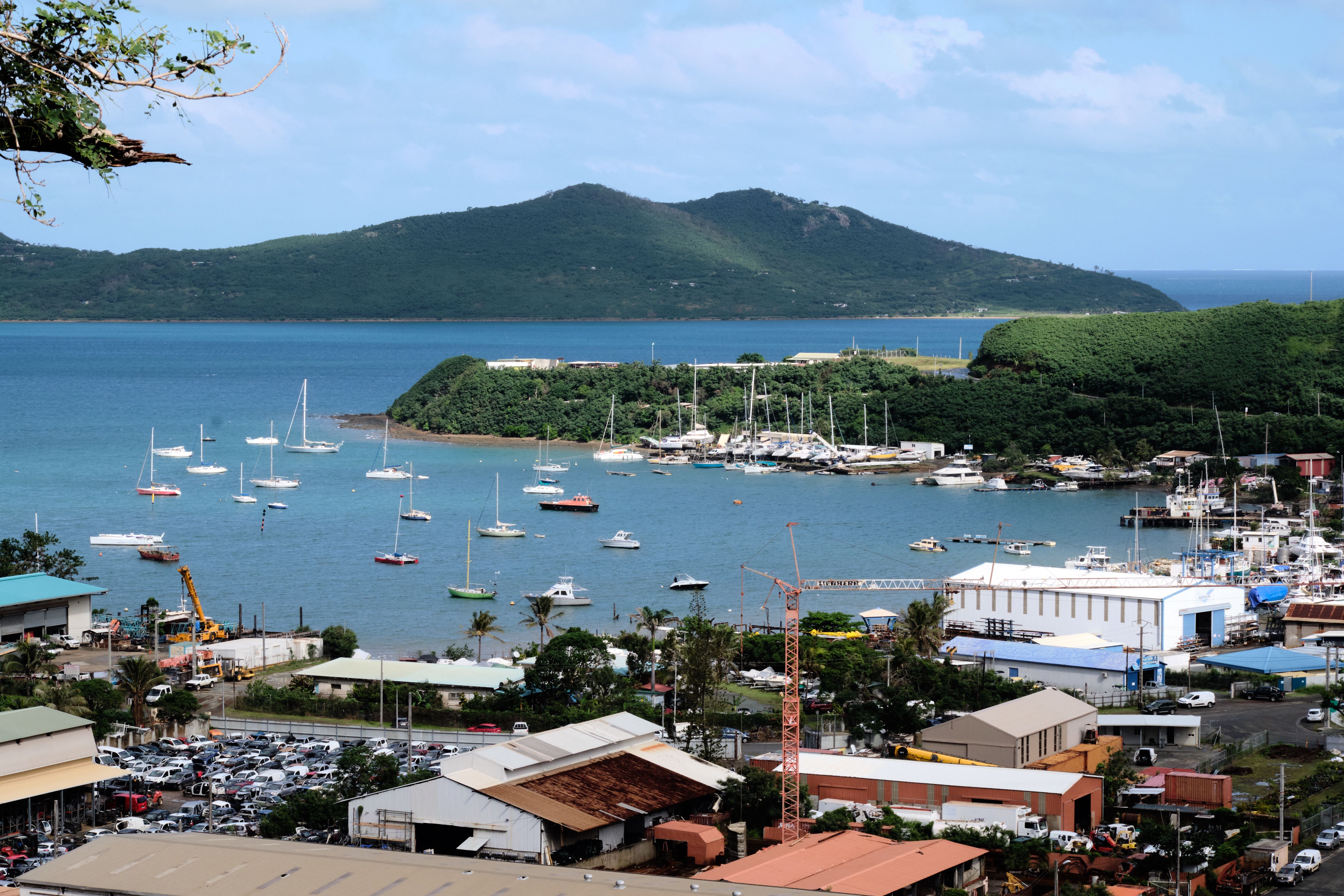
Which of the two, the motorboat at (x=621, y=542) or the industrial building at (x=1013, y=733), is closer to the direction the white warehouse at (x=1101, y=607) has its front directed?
the industrial building

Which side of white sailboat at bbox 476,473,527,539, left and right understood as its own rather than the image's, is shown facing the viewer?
left

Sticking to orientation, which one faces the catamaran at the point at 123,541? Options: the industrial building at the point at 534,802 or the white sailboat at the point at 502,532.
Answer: the white sailboat

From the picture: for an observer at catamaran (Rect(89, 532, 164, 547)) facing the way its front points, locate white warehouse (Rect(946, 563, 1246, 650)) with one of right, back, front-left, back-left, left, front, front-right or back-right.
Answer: back-left

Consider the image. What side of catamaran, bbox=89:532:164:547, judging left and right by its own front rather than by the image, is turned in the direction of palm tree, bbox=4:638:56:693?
left

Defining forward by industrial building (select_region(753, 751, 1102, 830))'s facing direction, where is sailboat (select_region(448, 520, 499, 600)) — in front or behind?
behind

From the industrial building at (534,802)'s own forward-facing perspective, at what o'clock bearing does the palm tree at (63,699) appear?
The palm tree is roughly at 3 o'clock from the industrial building.

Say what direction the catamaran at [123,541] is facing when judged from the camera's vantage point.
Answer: facing to the left of the viewer

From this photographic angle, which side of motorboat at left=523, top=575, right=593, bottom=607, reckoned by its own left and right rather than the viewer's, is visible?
left

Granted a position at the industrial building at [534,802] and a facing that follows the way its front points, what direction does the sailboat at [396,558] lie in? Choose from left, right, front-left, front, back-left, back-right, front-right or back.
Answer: back-right

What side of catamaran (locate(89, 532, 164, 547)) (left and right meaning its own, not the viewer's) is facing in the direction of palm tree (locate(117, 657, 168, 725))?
left
